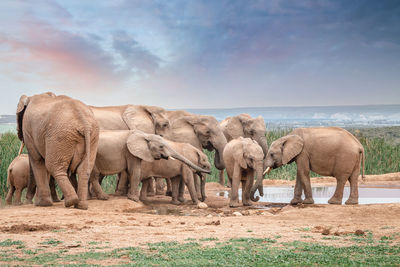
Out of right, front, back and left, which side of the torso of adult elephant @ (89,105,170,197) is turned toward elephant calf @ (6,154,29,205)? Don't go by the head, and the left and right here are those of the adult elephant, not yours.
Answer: back

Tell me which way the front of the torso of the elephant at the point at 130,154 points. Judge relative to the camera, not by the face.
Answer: to the viewer's right

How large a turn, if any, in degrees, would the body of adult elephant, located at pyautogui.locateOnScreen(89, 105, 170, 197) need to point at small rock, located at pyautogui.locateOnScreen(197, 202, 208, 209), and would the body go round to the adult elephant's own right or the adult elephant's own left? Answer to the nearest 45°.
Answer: approximately 45° to the adult elephant's own right

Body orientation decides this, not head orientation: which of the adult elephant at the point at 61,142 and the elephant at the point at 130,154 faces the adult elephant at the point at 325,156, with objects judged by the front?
the elephant

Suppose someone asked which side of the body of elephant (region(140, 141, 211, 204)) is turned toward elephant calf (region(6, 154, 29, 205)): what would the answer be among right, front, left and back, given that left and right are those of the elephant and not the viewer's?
back

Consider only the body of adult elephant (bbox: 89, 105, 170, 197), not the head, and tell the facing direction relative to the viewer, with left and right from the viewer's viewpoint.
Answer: facing to the right of the viewer

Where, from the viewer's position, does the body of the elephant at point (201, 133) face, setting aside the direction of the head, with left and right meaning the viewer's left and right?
facing to the right of the viewer

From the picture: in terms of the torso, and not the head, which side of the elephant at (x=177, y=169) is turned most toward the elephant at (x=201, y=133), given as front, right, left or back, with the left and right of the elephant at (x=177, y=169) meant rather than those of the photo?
left

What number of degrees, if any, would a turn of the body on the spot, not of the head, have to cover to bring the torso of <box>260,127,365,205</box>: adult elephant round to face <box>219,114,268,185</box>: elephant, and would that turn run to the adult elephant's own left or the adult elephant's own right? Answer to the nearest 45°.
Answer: approximately 45° to the adult elephant's own right

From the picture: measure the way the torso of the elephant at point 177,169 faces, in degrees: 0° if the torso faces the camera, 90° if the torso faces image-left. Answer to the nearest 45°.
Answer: approximately 270°
